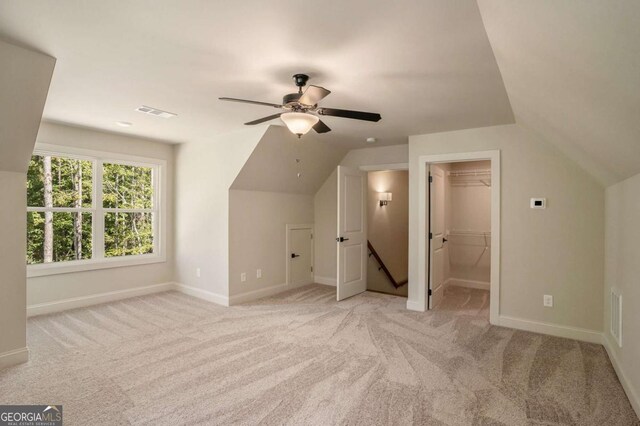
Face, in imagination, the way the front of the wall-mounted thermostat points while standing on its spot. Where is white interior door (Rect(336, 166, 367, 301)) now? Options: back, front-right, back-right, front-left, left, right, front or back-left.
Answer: right

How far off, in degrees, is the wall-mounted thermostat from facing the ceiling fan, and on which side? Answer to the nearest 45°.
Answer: approximately 45° to its right

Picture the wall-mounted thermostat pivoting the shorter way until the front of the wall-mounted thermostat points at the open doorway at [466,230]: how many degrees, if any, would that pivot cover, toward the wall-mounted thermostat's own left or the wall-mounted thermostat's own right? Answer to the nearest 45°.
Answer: approximately 135° to the wall-mounted thermostat's own right

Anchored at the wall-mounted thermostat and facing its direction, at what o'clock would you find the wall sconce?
The wall sconce is roughly at 4 o'clock from the wall-mounted thermostat.

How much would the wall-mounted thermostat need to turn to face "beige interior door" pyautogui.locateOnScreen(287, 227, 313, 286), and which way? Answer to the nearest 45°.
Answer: approximately 90° to its right

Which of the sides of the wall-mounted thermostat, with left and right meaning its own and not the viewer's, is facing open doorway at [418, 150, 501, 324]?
right

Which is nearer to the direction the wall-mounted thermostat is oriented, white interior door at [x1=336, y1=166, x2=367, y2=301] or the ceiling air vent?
the ceiling air vent

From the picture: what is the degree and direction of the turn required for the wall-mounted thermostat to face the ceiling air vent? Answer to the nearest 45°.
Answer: approximately 45° to its right

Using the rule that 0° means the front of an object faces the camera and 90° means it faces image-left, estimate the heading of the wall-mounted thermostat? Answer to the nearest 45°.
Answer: approximately 0°
